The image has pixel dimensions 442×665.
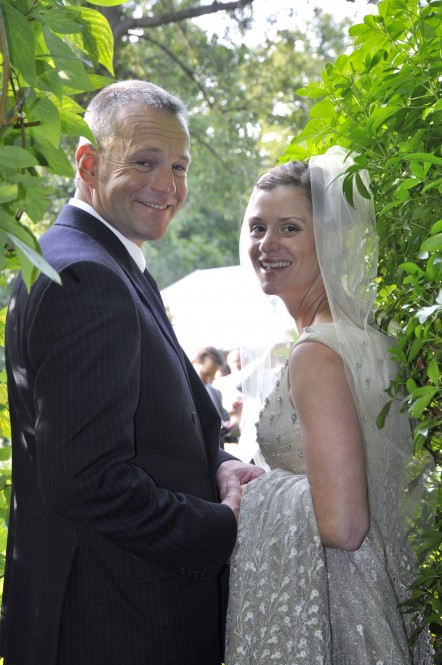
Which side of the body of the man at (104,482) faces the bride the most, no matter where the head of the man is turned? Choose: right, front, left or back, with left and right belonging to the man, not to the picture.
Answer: front

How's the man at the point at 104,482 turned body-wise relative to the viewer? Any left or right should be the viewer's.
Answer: facing to the right of the viewer

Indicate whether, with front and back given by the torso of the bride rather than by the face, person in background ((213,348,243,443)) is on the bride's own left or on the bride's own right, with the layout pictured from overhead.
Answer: on the bride's own right
